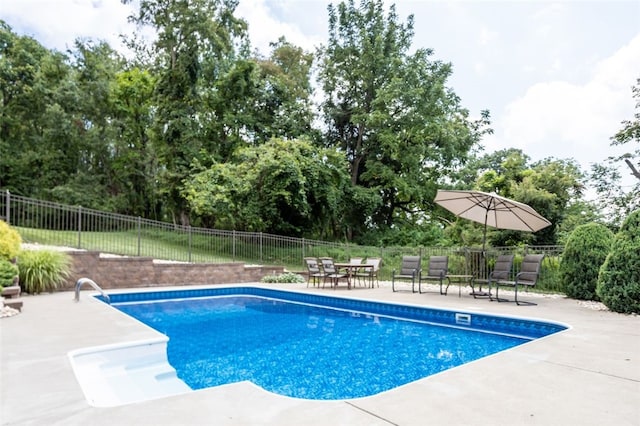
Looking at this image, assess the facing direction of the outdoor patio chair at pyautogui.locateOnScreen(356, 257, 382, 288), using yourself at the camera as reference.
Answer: facing the viewer and to the left of the viewer

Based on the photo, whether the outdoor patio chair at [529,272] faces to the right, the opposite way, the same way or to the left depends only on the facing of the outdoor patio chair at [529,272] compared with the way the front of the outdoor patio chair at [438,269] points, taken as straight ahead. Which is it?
the same way

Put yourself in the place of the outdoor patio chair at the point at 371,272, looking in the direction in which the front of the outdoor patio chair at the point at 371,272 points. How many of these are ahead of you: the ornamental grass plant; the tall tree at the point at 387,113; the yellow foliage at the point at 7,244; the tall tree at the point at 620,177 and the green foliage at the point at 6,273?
3

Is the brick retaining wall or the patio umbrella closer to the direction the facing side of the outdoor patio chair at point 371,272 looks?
the brick retaining wall

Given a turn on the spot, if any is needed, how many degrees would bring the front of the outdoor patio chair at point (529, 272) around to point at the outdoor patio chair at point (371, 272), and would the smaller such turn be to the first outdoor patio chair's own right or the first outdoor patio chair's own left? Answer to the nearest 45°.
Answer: approximately 90° to the first outdoor patio chair's own right

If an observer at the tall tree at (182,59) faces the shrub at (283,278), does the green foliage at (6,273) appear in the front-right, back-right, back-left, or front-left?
front-right

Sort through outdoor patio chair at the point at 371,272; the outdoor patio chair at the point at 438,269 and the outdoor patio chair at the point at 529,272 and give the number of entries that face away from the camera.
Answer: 0

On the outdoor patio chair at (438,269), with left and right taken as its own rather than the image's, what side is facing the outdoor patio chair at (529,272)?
left

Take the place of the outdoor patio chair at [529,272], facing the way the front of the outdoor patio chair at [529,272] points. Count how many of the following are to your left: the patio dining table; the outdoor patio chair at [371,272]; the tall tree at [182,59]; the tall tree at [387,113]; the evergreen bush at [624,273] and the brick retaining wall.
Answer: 1

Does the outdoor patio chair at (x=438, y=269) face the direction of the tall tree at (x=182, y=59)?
no
